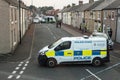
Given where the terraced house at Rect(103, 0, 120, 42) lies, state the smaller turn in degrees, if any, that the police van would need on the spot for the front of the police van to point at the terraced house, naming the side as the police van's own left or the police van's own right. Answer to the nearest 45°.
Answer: approximately 90° to the police van's own right

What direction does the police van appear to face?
to the viewer's left
